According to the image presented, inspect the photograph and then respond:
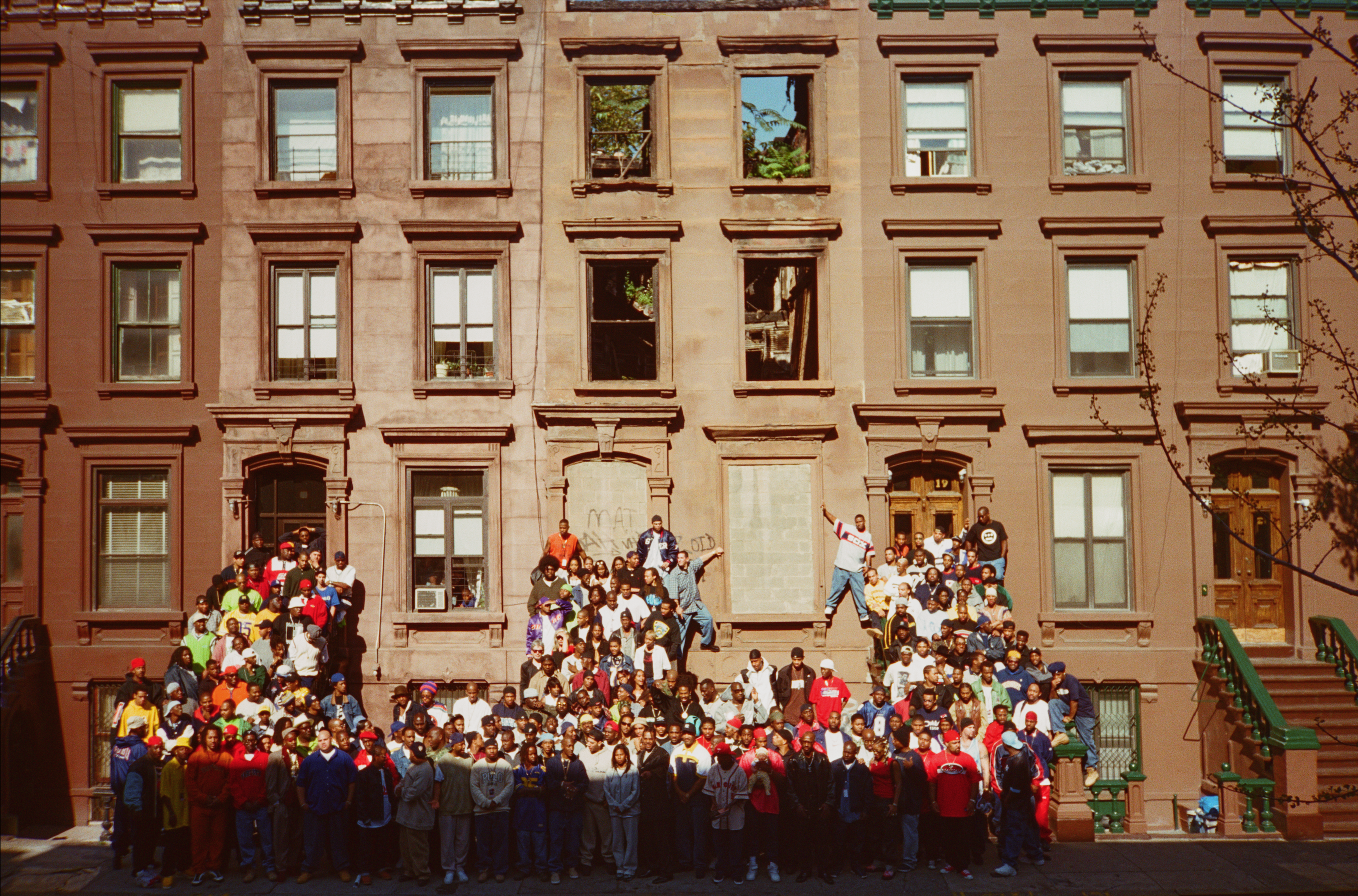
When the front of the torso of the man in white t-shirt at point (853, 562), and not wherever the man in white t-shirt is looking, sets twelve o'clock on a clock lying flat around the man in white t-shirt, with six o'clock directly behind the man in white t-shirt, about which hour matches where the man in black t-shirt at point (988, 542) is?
The man in black t-shirt is roughly at 9 o'clock from the man in white t-shirt.

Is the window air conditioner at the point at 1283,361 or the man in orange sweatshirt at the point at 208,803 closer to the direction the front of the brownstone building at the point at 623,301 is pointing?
the man in orange sweatshirt

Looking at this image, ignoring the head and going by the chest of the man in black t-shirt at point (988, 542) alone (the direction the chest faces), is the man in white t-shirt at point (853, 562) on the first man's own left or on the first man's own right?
on the first man's own right

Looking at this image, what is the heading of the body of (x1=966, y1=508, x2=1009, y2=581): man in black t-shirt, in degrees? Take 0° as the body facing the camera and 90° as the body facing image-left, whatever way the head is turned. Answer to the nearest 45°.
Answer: approximately 0°
